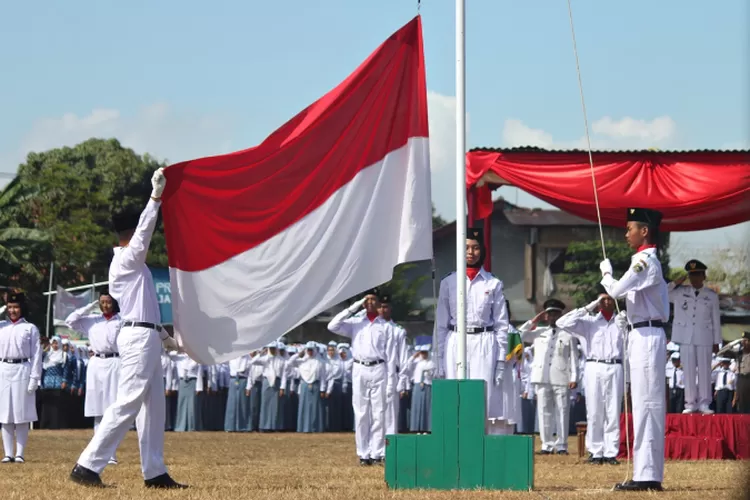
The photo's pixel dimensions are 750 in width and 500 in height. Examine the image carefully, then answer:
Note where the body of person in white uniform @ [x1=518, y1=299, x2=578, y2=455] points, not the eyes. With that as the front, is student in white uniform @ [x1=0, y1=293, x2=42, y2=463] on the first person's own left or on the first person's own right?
on the first person's own right

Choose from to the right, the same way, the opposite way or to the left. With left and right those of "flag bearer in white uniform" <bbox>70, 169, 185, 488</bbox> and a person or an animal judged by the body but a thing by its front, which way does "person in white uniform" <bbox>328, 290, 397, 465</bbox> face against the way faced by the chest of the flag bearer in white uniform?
to the right

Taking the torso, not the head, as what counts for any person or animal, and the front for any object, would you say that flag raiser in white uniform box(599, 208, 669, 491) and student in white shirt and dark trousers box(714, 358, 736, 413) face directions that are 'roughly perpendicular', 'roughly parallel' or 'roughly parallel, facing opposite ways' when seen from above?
roughly perpendicular

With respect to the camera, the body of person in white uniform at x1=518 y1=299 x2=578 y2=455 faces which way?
toward the camera

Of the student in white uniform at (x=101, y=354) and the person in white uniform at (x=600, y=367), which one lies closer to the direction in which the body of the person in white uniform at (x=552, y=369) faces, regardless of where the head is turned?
the person in white uniform

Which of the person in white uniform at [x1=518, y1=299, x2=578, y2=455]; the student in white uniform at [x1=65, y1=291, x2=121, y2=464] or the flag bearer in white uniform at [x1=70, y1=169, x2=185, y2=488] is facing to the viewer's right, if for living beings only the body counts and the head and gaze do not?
the flag bearer in white uniform

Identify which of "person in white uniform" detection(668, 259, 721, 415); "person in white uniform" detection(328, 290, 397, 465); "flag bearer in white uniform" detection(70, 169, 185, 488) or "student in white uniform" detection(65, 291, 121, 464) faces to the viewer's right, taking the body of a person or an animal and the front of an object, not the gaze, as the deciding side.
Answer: the flag bearer in white uniform

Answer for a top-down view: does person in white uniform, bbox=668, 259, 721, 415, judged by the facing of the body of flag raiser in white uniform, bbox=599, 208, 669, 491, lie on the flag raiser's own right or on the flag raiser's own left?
on the flag raiser's own right

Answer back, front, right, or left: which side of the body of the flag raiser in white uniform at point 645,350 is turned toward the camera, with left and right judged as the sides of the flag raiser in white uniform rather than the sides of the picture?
left

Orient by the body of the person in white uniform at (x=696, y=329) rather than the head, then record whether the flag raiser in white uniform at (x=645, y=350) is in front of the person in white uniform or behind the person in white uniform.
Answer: in front

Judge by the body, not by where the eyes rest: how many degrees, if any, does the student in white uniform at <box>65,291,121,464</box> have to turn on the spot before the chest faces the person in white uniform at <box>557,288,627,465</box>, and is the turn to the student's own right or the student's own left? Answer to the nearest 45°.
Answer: approximately 90° to the student's own left

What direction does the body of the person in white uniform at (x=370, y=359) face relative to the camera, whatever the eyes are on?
toward the camera

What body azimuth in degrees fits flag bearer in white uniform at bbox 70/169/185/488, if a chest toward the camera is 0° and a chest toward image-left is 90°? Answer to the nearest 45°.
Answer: approximately 270°

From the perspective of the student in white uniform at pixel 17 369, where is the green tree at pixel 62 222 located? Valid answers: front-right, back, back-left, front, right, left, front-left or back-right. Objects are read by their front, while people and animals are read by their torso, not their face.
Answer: back
